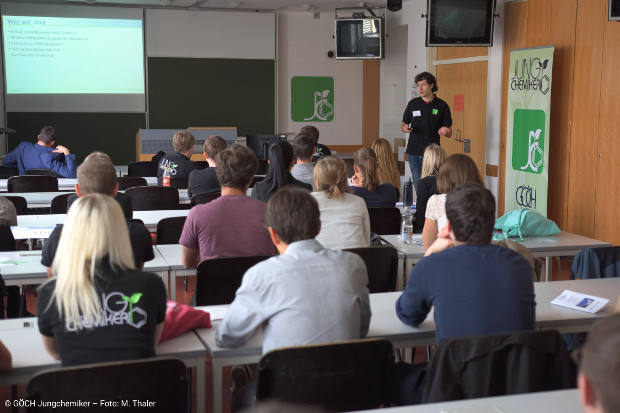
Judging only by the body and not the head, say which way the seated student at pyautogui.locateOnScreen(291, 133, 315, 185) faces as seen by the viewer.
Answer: away from the camera

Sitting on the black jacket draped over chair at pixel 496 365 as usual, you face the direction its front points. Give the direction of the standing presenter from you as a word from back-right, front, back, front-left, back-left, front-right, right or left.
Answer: front

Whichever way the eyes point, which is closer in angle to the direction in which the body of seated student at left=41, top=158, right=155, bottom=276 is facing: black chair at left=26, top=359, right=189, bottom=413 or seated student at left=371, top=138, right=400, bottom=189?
the seated student

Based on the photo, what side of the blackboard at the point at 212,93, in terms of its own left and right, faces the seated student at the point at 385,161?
front

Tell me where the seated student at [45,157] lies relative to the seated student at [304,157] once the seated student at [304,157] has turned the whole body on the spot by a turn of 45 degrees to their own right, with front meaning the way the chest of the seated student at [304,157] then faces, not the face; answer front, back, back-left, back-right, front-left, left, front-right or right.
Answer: left

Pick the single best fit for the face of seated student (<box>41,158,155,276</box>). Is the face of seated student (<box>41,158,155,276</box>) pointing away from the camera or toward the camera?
away from the camera

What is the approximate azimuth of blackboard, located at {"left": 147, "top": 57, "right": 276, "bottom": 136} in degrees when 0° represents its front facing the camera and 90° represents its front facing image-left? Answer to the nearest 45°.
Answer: approximately 0°

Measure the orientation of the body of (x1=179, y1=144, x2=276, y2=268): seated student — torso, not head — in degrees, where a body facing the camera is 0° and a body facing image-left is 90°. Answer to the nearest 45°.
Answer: approximately 180°

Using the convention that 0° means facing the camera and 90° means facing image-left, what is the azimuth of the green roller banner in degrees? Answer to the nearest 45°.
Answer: approximately 45°

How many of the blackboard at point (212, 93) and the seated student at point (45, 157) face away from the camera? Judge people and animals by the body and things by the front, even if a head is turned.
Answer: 1

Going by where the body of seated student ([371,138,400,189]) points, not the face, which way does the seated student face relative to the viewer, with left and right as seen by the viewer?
facing away from the viewer and to the left of the viewer

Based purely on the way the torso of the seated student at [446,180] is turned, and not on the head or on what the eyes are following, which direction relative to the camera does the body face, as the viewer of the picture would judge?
away from the camera

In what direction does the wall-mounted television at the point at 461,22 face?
toward the camera

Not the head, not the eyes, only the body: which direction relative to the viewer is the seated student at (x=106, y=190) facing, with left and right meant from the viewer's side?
facing away from the viewer

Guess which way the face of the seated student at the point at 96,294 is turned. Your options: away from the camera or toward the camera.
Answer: away from the camera

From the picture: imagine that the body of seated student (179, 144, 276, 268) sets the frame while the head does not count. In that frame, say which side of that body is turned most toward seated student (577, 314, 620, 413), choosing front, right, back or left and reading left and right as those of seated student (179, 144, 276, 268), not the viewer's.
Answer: back

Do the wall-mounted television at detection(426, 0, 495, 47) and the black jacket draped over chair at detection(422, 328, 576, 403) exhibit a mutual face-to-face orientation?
yes

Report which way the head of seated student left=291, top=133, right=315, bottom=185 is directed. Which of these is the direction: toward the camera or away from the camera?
away from the camera

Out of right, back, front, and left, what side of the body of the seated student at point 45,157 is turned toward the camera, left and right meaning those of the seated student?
back
